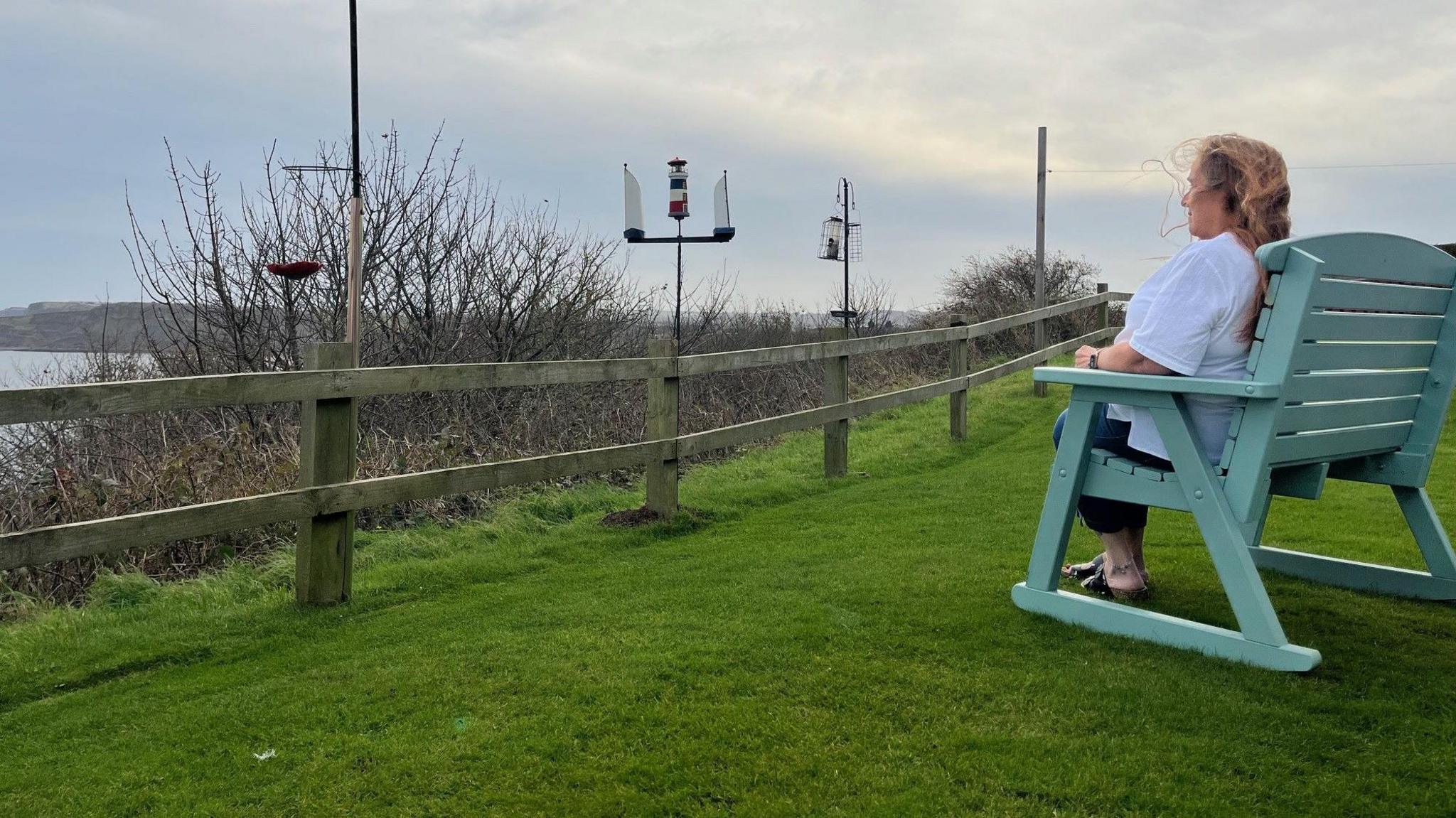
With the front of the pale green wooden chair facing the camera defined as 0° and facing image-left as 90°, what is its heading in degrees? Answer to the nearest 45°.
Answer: approximately 135°

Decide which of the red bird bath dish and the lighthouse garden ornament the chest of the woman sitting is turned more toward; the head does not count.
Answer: the red bird bath dish

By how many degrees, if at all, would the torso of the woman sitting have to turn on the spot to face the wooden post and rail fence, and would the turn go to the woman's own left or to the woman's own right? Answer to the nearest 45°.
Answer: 0° — they already face it

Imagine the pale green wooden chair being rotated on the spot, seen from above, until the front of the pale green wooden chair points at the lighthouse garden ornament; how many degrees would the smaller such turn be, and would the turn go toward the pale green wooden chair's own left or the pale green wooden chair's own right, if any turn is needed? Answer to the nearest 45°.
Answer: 0° — it already faces it

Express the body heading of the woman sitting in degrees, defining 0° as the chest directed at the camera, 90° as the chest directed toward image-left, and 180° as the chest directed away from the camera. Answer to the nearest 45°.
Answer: approximately 90°
